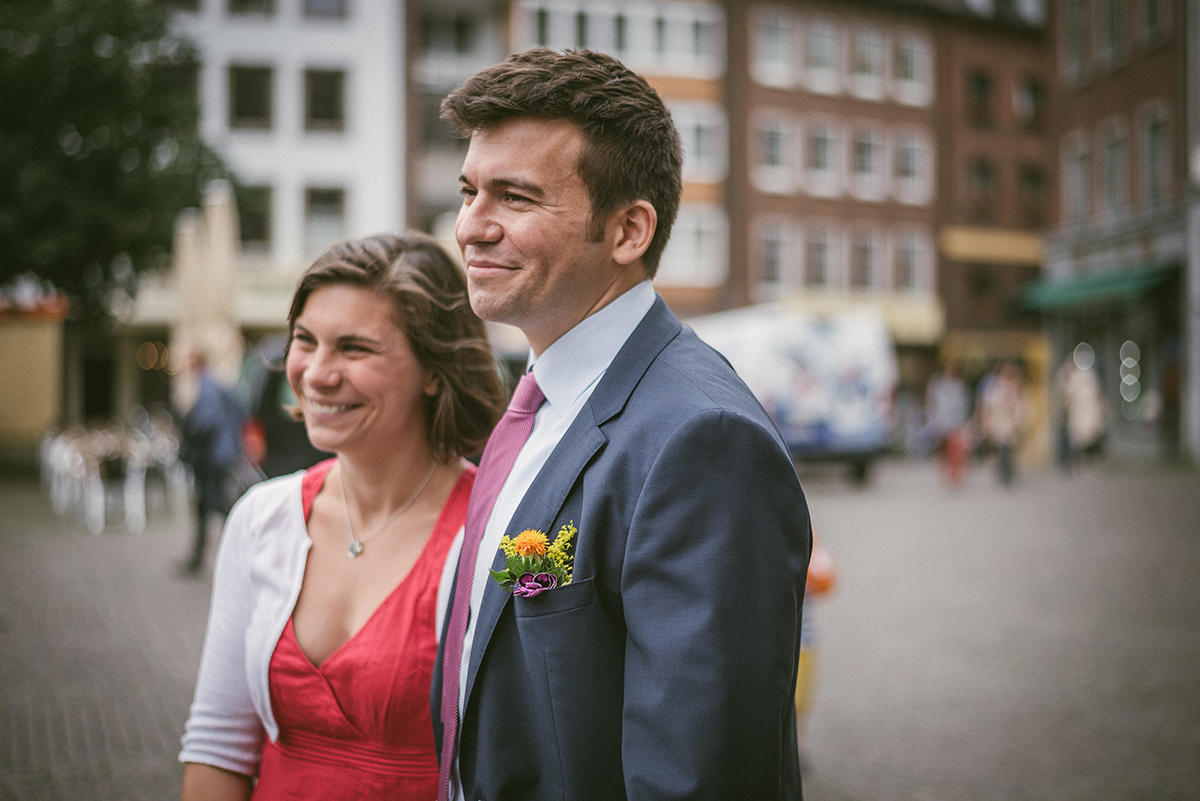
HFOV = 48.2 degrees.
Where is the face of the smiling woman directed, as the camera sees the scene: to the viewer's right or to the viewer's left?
to the viewer's left

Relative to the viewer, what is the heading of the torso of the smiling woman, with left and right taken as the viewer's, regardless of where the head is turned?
facing the viewer and to the left of the viewer

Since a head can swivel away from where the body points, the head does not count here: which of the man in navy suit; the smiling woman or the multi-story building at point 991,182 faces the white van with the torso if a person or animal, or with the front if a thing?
the multi-story building

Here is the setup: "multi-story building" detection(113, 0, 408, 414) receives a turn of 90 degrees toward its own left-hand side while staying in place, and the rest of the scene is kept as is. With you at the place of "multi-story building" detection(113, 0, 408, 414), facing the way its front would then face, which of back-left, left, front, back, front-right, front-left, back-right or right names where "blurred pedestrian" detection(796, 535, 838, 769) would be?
right

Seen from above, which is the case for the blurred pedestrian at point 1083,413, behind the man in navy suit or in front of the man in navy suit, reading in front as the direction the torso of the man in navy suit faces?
behind

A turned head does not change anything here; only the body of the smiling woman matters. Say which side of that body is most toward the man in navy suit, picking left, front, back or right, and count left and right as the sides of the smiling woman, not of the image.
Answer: left

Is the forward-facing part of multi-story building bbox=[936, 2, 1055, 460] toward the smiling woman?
yes

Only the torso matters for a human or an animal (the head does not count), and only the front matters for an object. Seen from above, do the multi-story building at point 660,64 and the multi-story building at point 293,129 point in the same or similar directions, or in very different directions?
same or similar directions

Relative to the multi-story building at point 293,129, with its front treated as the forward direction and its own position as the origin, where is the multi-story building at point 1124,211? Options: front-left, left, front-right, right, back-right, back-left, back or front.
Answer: front-left

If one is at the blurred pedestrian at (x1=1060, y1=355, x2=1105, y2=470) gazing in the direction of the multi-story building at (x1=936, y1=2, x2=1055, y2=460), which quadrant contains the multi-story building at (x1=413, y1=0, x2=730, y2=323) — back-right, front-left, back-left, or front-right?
front-left

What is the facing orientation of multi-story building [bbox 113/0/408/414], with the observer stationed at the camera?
facing the viewer

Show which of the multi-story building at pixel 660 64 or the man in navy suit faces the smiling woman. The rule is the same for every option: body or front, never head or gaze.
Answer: the multi-story building

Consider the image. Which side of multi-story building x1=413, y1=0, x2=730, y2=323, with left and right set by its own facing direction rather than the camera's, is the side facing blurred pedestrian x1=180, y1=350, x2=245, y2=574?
front

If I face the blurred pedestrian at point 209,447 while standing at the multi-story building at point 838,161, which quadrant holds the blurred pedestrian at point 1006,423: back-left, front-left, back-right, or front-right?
front-left

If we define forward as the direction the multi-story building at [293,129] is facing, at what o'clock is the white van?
The white van is roughly at 11 o'clock from the multi-story building.
